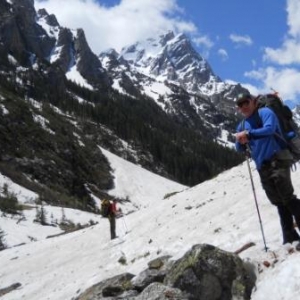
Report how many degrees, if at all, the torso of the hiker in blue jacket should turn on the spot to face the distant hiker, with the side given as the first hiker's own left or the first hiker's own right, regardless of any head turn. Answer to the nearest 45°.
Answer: approximately 90° to the first hiker's own right

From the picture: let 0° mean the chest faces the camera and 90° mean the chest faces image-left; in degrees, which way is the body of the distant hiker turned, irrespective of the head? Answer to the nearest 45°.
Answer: approximately 270°

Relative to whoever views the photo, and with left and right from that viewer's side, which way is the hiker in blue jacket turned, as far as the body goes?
facing the viewer and to the left of the viewer

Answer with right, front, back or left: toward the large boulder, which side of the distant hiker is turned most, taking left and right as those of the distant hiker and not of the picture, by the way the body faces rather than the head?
right

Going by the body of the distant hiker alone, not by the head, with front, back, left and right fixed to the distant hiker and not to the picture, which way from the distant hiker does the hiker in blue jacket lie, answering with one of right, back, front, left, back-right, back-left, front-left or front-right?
right
